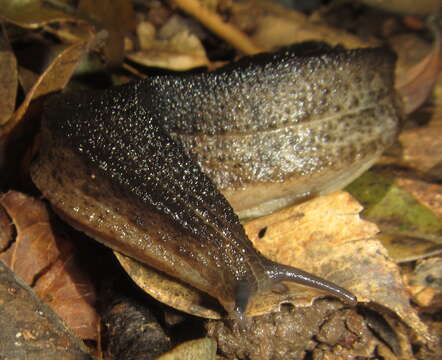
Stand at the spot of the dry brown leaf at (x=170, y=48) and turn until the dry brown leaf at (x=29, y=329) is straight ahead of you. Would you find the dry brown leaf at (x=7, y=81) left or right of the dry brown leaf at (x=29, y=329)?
right

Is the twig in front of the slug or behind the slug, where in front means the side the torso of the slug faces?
behind

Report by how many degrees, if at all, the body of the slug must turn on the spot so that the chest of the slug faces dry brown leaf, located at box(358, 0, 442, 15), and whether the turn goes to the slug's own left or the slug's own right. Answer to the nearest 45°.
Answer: approximately 90° to the slug's own left

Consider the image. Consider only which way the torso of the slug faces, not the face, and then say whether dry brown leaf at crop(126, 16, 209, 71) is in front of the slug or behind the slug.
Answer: behind

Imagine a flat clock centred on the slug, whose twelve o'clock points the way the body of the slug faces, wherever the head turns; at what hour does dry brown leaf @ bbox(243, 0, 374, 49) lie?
The dry brown leaf is roughly at 8 o'clock from the slug.

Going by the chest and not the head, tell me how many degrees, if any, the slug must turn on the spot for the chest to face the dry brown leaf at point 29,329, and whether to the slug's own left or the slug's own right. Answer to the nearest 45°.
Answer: approximately 90° to the slug's own right

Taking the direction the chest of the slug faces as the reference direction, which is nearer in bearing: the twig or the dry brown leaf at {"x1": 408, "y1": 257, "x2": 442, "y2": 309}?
the dry brown leaf

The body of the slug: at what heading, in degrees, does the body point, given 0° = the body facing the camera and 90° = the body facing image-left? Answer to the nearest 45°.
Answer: approximately 315°

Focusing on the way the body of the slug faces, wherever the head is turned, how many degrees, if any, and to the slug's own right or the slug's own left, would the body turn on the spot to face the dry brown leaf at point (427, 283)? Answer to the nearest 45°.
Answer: approximately 45° to the slug's own left

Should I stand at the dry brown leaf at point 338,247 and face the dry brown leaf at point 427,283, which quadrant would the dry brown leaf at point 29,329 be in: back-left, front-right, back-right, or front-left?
back-right

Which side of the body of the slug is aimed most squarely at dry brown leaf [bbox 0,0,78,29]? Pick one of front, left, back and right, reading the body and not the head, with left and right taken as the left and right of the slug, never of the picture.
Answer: back
